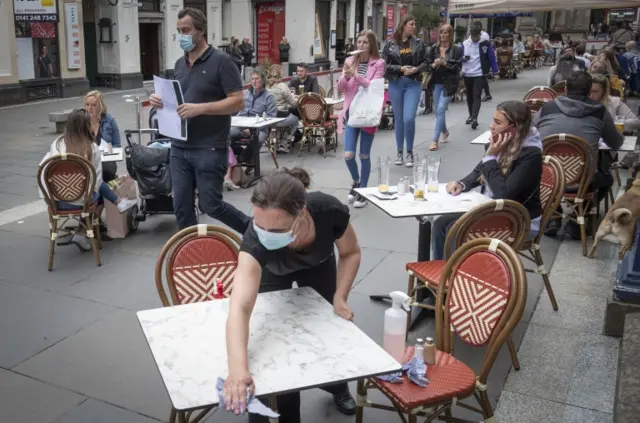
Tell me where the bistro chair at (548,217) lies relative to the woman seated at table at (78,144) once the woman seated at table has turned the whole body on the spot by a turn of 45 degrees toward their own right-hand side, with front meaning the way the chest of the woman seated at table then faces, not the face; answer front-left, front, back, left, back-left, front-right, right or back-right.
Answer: front-right

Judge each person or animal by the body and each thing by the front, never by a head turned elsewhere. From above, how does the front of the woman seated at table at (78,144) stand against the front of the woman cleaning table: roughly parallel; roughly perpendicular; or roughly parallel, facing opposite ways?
roughly parallel, facing opposite ways

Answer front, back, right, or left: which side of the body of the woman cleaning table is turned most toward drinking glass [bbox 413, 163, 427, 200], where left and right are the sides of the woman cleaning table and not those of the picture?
back

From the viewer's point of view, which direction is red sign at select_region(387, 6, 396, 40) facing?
toward the camera

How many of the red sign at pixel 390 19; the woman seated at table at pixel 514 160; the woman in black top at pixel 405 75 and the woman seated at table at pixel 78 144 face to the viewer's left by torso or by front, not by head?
1

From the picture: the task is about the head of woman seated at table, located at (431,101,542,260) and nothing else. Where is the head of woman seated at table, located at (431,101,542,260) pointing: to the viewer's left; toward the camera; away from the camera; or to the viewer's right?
to the viewer's left

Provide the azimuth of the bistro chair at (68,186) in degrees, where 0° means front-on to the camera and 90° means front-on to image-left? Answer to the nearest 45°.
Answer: approximately 180°

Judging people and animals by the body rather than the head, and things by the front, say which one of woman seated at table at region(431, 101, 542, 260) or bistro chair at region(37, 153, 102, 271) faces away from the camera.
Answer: the bistro chair

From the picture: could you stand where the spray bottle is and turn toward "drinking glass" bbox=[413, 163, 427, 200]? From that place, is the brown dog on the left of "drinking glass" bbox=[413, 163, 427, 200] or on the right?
right

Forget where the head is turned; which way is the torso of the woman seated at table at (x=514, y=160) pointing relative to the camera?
to the viewer's left

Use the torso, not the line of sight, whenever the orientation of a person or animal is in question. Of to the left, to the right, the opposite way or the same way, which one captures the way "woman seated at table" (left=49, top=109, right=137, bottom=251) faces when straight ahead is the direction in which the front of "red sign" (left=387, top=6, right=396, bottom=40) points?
the opposite way

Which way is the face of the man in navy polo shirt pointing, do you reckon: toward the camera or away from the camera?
toward the camera

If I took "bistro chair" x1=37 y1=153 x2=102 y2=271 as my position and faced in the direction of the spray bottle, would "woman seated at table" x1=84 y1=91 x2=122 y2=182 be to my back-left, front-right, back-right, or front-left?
back-left

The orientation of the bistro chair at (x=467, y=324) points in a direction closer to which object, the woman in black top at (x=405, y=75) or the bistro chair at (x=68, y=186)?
the bistro chair

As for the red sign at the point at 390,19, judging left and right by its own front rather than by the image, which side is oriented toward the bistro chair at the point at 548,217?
front
